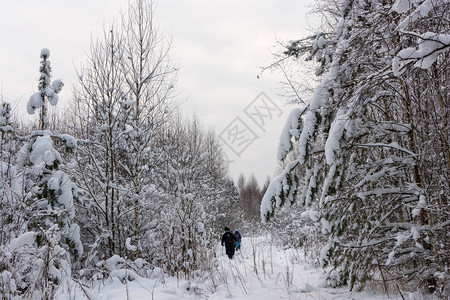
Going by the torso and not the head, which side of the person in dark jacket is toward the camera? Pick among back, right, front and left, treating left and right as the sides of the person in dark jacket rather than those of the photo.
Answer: back

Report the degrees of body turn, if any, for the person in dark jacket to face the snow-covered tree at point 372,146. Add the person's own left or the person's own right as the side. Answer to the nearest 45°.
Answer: approximately 180°

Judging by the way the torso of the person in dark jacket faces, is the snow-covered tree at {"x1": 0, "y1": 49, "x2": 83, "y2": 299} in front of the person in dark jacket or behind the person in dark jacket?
behind
